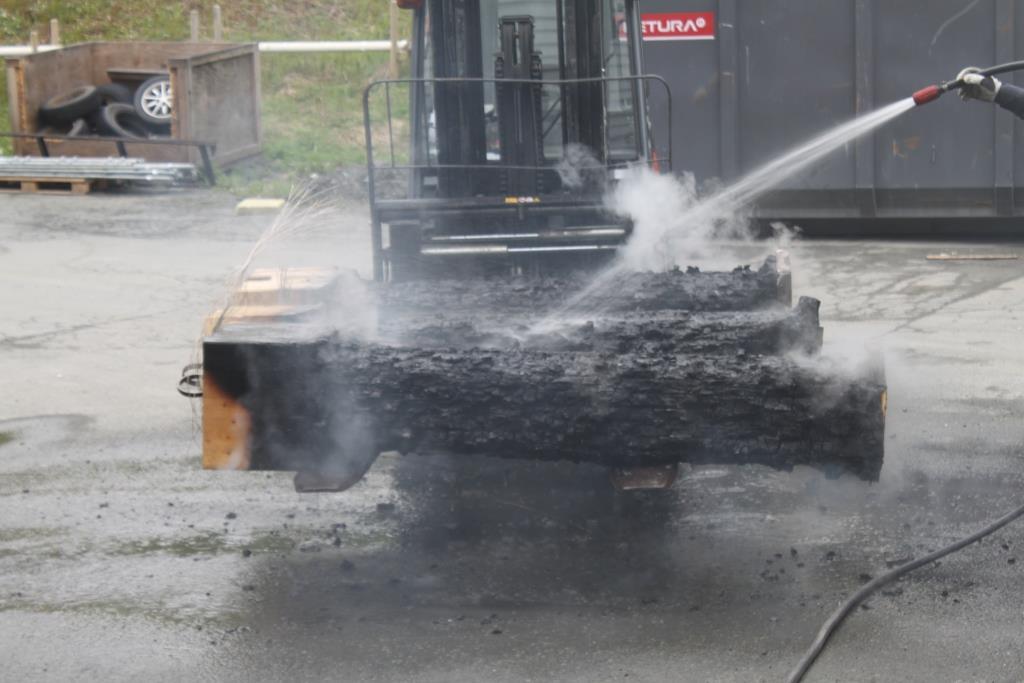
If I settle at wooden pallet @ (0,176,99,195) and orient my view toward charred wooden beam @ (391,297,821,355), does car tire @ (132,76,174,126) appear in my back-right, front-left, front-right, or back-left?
back-left

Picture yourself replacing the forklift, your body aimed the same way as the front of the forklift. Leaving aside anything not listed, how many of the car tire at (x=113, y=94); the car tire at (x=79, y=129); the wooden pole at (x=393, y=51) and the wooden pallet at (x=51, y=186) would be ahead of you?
0

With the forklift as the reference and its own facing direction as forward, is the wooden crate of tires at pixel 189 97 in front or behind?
behind

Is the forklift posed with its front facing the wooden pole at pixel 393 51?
no

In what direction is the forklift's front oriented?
toward the camera

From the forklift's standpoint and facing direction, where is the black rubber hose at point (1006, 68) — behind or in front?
in front

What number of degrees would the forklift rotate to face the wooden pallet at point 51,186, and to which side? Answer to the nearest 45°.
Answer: approximately 135° to its right

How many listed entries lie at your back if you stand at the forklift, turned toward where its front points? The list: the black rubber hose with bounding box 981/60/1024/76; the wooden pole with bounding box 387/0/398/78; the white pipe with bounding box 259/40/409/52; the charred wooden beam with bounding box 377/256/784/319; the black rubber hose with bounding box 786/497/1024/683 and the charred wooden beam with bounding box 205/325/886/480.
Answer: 2

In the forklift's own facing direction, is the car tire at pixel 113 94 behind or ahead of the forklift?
behind

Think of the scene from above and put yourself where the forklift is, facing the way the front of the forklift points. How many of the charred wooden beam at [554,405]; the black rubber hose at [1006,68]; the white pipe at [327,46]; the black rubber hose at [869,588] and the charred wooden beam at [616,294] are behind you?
1

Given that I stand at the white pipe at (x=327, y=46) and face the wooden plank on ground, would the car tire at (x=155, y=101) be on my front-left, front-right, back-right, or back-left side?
front-right

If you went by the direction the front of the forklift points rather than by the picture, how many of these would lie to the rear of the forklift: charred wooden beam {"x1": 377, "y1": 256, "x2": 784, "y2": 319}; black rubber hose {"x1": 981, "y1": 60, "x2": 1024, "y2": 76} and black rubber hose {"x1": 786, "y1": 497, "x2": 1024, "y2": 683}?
0

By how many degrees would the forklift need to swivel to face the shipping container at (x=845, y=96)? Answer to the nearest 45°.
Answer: approximately 135° to its left
